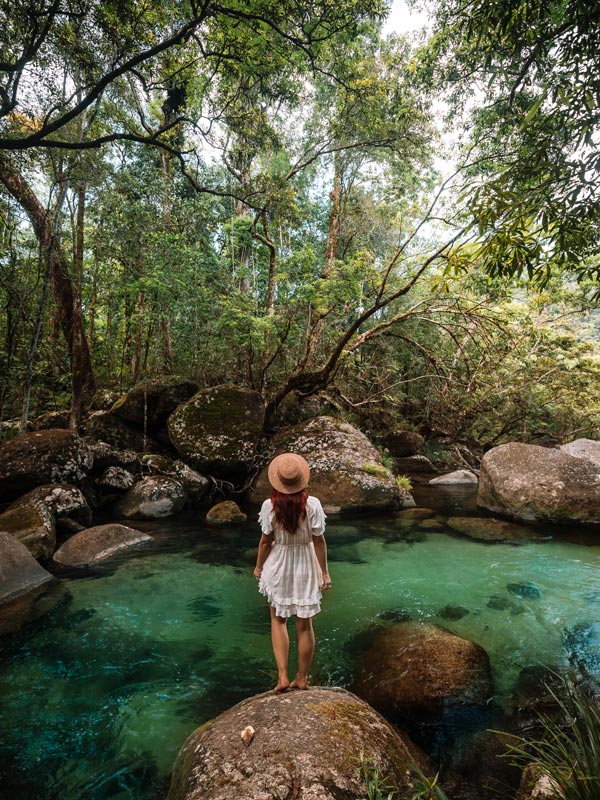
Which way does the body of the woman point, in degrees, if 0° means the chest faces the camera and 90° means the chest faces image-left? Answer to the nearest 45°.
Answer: approximately 180°

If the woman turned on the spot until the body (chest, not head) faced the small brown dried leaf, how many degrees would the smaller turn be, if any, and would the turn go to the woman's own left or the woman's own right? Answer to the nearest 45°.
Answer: approximately 180°

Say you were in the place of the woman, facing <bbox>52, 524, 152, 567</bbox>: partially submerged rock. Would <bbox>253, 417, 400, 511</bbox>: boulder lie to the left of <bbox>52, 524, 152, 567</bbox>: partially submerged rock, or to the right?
right

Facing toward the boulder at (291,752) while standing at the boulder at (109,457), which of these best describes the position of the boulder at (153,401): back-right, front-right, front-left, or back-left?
back-left

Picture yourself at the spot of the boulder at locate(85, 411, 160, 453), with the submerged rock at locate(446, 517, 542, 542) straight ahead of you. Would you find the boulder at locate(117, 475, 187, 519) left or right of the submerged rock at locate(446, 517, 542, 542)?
right

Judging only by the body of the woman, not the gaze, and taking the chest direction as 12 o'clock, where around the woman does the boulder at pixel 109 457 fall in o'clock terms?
The boulder is roughly at 11 o'clock from the woman.
